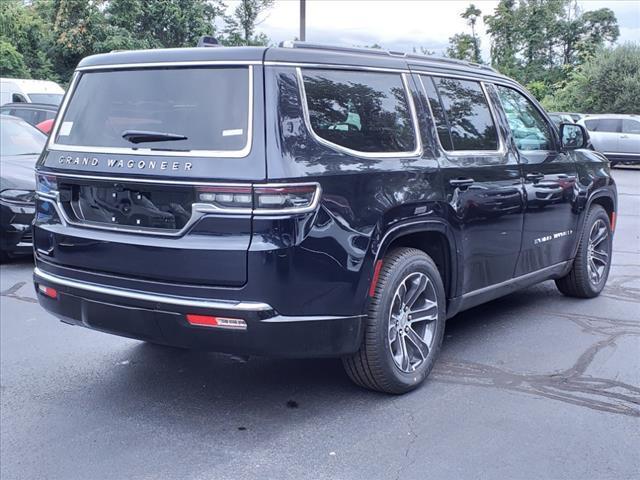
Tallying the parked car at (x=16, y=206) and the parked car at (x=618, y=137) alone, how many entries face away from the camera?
0

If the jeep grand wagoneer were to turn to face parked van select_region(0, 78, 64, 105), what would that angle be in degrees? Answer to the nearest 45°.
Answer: approximately 90° to its left

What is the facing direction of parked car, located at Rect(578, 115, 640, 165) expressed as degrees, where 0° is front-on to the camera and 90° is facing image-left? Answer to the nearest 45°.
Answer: approximately 270°

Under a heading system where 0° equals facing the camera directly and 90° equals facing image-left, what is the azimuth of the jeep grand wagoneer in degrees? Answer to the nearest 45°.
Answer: approximately 225°

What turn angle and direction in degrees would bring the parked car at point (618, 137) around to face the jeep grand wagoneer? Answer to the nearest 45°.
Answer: approximately 90° to its right

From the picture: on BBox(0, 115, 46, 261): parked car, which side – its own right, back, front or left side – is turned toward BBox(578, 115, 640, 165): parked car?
left

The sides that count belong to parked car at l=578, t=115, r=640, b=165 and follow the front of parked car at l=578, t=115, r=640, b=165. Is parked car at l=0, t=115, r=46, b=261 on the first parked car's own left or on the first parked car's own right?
on the first parked car's own right

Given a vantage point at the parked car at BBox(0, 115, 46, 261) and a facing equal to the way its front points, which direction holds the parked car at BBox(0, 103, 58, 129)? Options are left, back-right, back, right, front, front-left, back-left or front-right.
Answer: back-left
